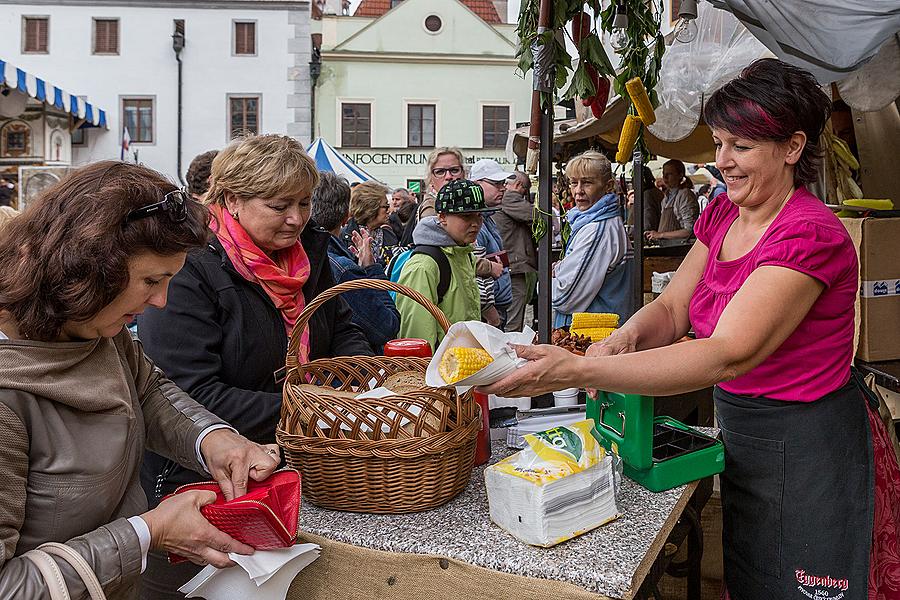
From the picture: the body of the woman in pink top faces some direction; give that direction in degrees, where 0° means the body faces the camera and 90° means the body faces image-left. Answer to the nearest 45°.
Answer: approximately 45°

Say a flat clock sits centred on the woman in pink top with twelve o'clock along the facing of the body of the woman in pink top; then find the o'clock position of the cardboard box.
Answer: The cardboard box is roughly at 5 o'clock from the woman in pink top.

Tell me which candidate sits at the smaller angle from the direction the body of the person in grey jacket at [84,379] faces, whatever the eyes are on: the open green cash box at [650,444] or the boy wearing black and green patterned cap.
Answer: the open green cash box

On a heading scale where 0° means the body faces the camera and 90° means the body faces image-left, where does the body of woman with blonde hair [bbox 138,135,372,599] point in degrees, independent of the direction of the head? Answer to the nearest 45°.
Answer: approximately 315°
